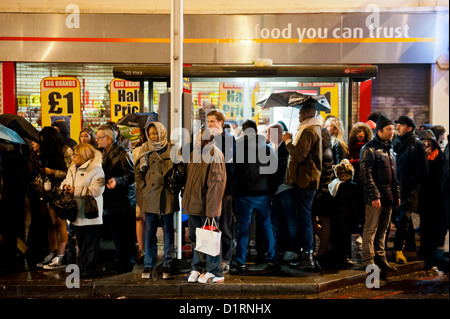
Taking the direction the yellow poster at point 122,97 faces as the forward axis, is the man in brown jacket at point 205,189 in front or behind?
in front

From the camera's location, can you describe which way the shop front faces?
facing the viewer

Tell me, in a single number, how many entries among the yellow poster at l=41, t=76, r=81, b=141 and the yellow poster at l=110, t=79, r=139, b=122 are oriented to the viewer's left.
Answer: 0

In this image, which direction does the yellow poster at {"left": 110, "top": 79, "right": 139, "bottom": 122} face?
toward the camera

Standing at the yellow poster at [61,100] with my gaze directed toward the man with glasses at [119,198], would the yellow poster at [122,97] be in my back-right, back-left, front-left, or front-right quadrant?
front-left

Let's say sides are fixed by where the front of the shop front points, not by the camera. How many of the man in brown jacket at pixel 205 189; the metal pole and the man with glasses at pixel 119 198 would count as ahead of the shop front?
3

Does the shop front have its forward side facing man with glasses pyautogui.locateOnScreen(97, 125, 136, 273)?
yes

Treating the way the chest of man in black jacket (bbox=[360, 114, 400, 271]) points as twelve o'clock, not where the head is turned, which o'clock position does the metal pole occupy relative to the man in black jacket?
The metal pole is roughly at 4 o'clock from the man in black jacket.
